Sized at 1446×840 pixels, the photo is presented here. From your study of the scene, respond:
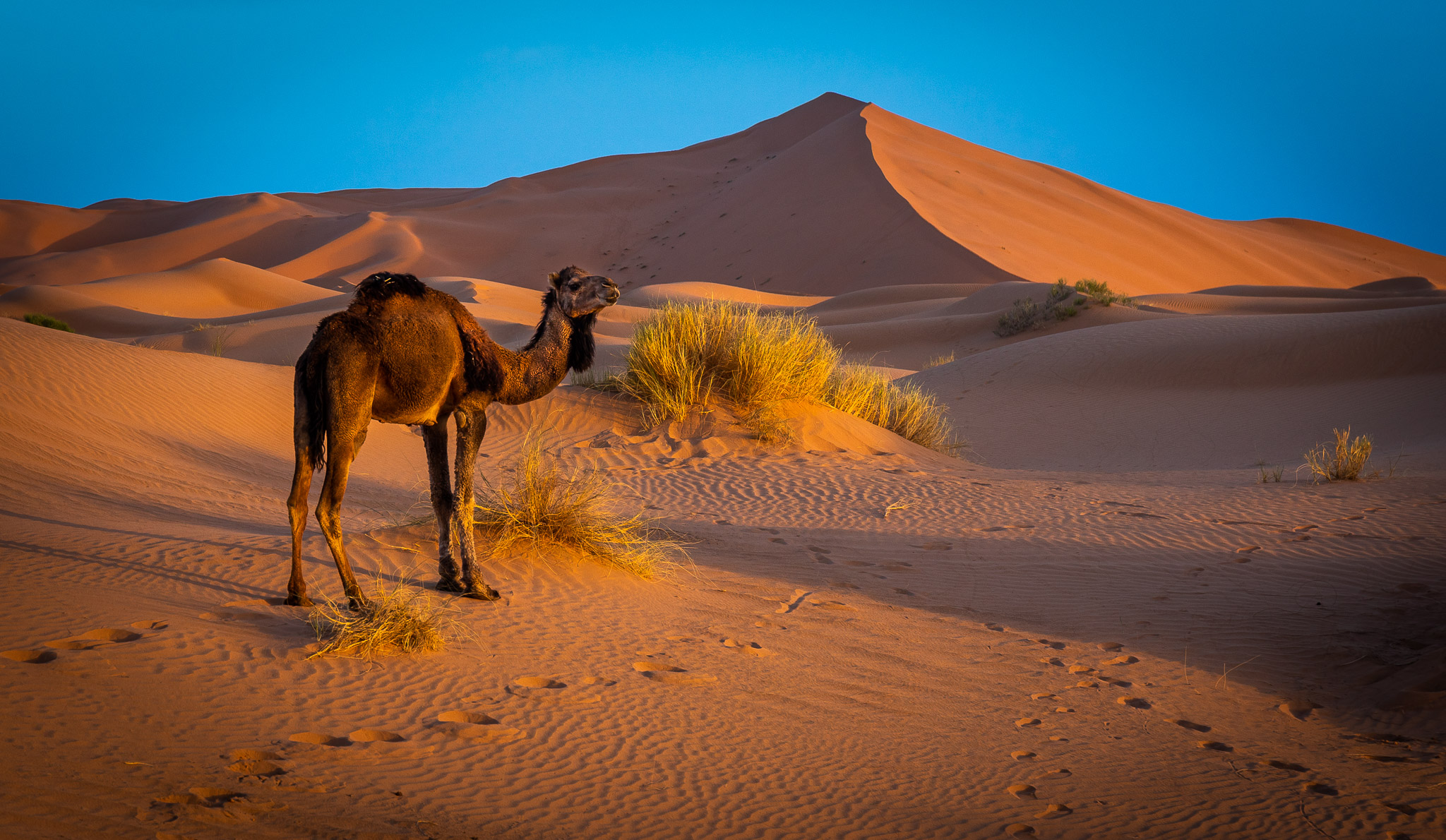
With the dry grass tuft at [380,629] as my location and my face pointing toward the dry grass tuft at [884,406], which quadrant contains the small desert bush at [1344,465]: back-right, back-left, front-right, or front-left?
front-right

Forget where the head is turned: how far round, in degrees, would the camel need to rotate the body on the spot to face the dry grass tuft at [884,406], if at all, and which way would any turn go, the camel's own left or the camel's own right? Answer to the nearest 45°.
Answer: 0° — it already faces it

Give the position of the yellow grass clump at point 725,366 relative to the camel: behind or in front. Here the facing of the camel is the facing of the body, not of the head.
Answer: in front

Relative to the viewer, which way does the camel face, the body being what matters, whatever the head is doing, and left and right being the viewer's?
facing away from the viewer and to the right of the viewer

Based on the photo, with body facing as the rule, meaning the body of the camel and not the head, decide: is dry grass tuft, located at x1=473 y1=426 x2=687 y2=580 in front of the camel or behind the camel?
in front

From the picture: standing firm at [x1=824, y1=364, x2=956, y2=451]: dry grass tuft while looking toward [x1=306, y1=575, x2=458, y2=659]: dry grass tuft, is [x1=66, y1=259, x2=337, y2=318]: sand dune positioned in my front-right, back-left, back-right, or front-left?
back-right
